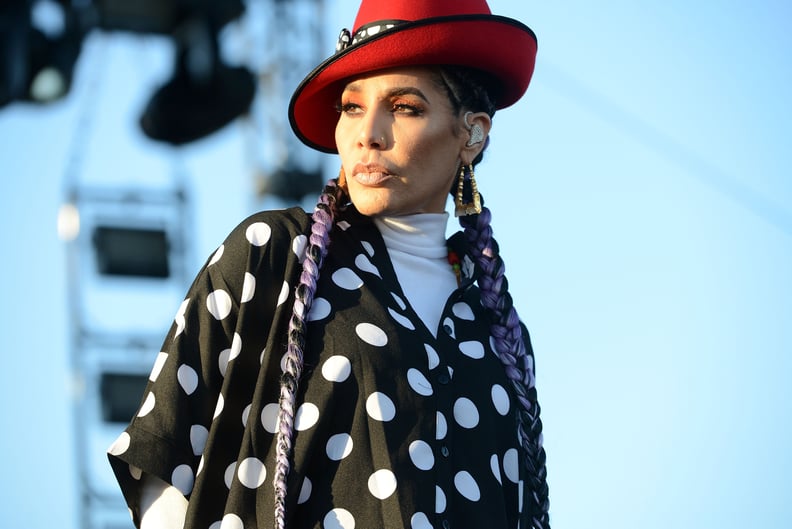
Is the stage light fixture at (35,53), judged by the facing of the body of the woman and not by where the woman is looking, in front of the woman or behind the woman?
behind

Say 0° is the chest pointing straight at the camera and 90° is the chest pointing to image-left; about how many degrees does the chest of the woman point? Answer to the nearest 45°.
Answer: approximately 315°

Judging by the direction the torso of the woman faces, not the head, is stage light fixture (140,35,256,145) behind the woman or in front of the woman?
behind

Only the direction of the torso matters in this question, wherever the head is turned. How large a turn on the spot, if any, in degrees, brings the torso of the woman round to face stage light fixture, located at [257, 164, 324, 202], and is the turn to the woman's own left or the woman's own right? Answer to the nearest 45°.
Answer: approximately 135° to the woman's own left

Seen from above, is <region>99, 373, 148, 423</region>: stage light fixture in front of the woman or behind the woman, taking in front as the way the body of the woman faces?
behind

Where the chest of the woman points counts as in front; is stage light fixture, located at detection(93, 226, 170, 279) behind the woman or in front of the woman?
behind

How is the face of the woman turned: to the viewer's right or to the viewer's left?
to the viewer's left
